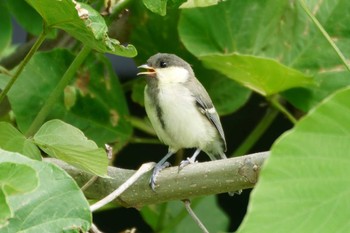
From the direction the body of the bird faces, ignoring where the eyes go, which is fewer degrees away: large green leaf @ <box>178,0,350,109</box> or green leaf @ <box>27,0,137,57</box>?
the green leaf

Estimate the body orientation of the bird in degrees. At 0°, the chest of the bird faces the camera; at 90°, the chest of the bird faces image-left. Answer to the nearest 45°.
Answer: approximately 45°

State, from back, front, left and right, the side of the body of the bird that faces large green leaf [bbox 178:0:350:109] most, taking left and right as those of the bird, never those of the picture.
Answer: back

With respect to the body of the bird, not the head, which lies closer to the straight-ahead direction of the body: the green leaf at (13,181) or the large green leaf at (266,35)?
the green leaf

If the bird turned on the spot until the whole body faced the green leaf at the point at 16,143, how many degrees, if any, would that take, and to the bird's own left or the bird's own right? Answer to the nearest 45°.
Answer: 0° — it already faces it

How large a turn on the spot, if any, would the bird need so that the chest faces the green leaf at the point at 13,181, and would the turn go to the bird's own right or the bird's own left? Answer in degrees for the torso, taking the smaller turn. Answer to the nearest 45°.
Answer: approximately 45° to the bird's own left
